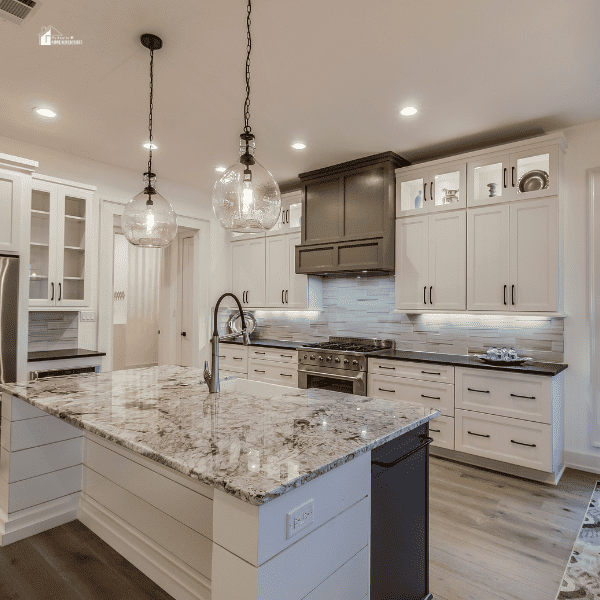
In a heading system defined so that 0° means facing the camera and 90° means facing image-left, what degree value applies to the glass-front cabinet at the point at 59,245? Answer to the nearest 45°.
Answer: approximately 315°

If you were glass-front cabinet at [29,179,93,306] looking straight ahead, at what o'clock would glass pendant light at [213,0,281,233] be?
The glass pendant light is roughly at 1 o'clock from the glass-front cabinet.

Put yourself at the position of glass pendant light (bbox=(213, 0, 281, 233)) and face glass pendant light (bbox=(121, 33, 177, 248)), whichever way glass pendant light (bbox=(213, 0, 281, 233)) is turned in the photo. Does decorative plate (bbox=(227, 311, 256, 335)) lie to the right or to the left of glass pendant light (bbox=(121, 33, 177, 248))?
right

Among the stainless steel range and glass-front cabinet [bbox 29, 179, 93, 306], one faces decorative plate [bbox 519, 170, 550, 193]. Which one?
the glass-front cabinet

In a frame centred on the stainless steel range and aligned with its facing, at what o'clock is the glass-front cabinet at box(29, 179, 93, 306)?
The glass-front cabinet is roughly at 1 o'clock from the stainless steel range.

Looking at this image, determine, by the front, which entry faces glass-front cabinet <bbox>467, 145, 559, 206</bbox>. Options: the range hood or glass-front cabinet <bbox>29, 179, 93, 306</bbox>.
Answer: glass-front cabinet <bbox>29, 179, 93, 306</bbox>
